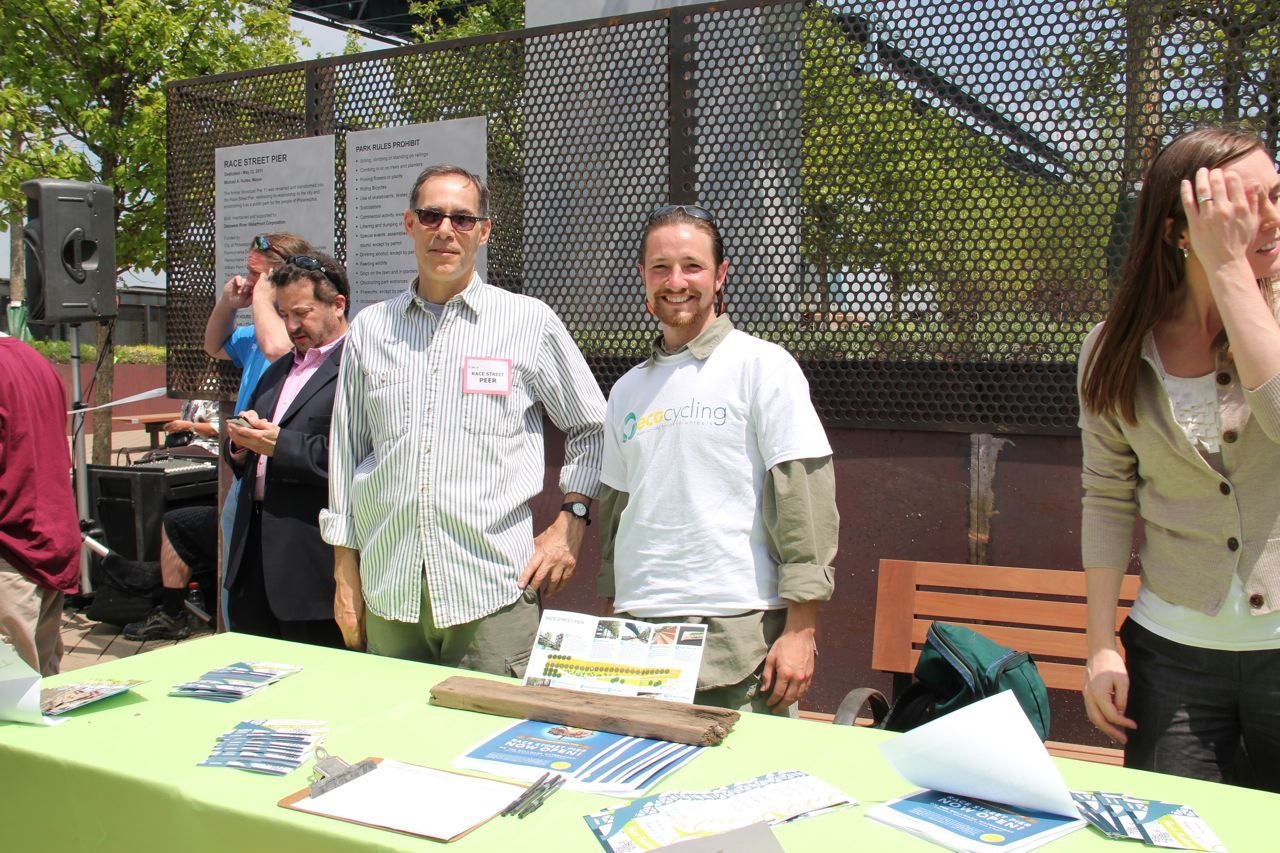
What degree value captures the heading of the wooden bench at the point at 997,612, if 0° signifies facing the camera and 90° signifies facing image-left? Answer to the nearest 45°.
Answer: approximately 0°

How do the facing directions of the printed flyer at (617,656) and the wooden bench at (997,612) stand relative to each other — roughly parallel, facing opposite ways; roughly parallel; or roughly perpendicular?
roughly parallel

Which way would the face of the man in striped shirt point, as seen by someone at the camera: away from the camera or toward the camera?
toward the camera

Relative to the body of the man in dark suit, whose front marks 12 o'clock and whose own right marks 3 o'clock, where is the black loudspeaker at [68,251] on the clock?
The black loudspeaker is roughly at 4 o'clock from the man in dark suit.

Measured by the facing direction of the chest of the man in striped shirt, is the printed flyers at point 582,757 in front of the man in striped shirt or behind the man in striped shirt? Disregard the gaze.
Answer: in front

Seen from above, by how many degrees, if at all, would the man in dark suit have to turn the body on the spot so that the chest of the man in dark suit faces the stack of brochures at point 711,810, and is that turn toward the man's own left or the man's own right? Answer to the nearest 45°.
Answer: approximately 45° to the man's own left

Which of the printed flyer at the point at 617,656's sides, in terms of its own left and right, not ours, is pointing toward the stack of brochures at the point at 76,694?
right

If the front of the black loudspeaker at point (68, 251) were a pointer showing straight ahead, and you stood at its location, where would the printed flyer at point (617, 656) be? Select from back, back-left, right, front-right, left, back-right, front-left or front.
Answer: left

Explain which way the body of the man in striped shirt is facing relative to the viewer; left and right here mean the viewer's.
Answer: facing the viewer

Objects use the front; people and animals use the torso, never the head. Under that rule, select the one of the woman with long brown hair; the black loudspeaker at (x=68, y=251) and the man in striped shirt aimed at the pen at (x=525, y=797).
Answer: the man in striped shirt

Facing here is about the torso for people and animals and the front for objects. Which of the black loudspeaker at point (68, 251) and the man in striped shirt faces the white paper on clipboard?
the man in striped shirt

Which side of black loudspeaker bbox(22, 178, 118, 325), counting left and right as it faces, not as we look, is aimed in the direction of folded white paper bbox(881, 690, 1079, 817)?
left
